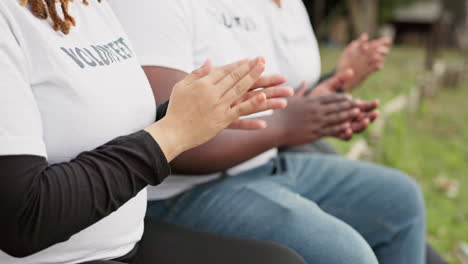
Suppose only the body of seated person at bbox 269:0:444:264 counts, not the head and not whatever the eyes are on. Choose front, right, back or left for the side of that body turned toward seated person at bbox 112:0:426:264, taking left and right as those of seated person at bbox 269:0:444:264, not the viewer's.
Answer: right

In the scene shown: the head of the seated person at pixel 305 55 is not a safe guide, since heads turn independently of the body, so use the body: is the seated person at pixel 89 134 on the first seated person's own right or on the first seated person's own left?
on the first seated person's own right

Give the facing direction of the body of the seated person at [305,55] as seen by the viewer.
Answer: to the viewer's right

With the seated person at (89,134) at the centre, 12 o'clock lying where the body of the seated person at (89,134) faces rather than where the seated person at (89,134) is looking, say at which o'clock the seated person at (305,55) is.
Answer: the seated person at (305,55) is roughly at 9 o'clock from the seated person at (89,134).

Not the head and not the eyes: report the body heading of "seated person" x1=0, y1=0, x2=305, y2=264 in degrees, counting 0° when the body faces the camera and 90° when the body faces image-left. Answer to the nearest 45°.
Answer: approximately 315°

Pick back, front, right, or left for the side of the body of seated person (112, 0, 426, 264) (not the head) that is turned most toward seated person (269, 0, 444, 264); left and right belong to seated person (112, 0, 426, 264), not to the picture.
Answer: left

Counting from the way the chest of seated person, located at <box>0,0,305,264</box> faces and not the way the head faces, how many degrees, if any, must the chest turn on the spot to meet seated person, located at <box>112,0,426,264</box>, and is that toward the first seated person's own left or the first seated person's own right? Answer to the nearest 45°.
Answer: approximately 90° to the first seated person's own left

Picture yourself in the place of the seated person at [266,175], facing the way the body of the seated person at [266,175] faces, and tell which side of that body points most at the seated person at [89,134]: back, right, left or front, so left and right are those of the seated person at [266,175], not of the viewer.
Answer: right
